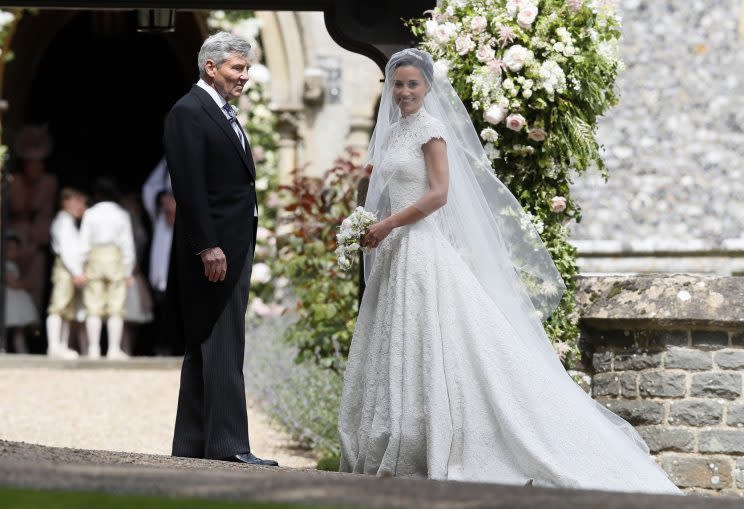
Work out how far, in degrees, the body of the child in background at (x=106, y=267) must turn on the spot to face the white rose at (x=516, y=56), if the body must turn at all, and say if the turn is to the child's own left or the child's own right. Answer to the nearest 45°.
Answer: approximately 180°

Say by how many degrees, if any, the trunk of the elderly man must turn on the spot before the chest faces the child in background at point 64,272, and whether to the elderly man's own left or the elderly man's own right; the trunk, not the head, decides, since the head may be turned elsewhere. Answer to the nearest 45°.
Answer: approximately 90° to the elderly man's own left

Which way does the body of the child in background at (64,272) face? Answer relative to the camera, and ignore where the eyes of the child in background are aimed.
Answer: to the viewer's right

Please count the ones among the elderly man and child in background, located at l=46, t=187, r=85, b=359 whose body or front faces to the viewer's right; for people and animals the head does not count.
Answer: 2

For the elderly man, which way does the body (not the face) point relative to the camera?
to the viewer's right

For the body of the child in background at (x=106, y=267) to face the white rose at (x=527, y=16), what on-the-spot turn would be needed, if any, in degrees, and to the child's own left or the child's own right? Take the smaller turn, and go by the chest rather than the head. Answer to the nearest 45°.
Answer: approximately 180°

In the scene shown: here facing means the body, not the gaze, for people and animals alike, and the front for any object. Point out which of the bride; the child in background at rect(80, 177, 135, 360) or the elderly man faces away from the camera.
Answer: the child in background

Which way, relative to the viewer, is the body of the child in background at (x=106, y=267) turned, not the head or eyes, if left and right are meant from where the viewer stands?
facing away from the viewer

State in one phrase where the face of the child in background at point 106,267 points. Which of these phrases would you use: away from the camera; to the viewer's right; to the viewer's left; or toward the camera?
away from the camera
